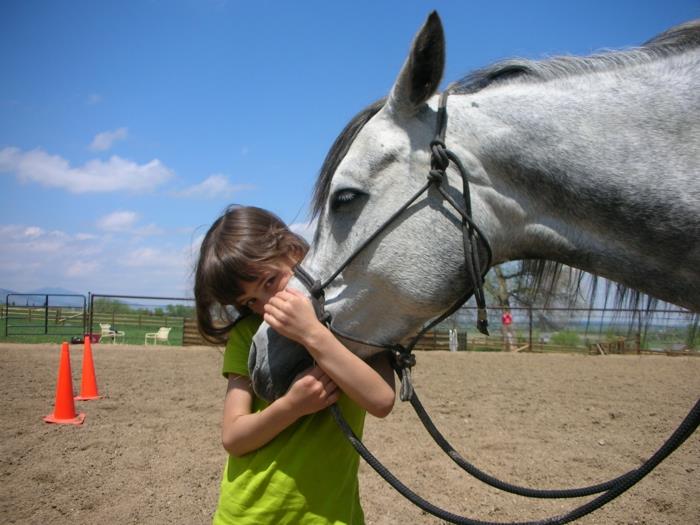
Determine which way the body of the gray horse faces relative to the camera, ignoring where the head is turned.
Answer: to the viewer's left

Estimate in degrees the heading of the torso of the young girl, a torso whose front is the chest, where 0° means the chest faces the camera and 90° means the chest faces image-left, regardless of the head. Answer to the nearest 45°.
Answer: approximately 0°

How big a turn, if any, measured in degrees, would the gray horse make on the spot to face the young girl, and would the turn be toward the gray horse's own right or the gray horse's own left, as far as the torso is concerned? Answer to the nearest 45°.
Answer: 0° — it already faces them

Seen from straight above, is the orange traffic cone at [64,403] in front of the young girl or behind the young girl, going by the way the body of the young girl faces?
behind

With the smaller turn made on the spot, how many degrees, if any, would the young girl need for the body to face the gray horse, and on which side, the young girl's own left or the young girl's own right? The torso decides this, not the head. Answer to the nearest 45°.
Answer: approximately 45° to the young girl's own left

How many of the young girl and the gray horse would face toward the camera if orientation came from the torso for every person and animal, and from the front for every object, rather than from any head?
1

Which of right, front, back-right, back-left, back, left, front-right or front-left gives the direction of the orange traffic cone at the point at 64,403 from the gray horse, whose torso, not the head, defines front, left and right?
front-right

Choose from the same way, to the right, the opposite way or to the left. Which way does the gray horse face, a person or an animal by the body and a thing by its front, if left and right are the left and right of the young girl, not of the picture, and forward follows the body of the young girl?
to the right
